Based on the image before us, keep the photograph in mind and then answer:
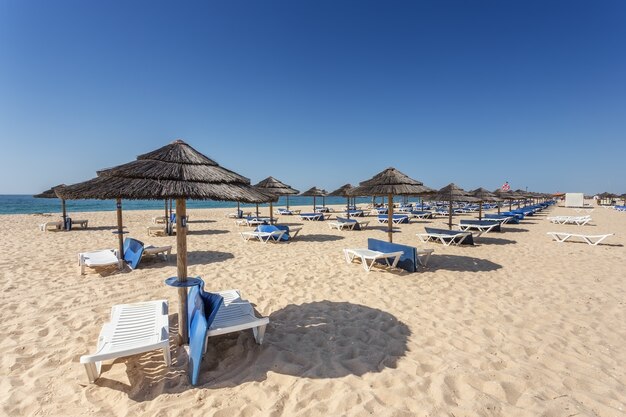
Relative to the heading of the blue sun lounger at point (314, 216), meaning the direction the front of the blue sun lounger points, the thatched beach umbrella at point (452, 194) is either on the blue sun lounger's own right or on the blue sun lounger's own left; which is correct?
on the blue sun lounger's own left

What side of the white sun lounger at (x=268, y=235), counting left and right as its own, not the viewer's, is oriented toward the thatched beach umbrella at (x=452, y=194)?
back

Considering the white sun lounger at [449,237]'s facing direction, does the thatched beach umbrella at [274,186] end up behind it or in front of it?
in front

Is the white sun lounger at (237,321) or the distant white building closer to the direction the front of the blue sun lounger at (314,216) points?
the white sun lounger

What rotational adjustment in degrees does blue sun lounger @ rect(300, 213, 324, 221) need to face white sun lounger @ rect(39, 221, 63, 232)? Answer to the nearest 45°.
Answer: approximately 45° to its left

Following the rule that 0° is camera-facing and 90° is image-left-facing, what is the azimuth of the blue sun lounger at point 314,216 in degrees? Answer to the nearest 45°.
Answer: approximately 90°

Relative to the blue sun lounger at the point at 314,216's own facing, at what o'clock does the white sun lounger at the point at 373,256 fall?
The white sun lounger is roughly at 9 o'clock from the blue sun lounger.

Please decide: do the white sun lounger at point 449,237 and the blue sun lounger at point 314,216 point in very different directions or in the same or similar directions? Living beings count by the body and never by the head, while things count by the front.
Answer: same or similar directions

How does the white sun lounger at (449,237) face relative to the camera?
to the viewer's left

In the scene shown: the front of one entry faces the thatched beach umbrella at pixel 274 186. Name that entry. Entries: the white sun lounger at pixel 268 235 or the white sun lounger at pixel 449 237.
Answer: the white sun lounger at pixel 449 237

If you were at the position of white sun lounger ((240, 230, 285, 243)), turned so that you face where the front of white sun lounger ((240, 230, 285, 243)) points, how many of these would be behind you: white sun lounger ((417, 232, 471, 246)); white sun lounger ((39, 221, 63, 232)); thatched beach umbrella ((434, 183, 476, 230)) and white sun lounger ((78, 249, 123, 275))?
2

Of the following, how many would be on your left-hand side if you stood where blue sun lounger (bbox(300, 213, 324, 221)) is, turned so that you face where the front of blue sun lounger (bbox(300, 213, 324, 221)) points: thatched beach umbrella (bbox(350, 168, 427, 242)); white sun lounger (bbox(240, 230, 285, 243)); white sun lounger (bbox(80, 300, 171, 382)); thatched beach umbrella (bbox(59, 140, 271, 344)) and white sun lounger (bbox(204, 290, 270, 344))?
5

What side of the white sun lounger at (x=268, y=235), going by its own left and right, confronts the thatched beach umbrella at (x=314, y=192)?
right

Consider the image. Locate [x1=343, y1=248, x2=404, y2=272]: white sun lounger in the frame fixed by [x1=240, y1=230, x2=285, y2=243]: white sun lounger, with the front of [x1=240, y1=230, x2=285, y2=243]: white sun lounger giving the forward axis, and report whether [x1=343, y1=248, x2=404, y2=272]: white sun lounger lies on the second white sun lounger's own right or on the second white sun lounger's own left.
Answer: on the second white sun lounger's own left

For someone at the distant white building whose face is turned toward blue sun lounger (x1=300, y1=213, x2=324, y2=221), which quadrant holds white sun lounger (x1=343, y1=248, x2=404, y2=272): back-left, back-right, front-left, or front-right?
front-left

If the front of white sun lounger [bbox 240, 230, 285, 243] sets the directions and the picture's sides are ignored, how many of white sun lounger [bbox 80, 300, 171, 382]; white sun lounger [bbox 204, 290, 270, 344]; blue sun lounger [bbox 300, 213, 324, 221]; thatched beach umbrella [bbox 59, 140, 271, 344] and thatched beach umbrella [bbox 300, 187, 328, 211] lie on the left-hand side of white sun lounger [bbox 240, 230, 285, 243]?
3

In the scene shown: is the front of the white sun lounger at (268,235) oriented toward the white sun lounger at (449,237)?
no

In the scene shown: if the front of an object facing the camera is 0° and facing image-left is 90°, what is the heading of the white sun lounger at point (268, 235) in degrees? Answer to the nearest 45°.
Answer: approximately 90°

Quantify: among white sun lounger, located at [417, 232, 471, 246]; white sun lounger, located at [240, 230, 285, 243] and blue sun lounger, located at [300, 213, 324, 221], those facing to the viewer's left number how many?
3
